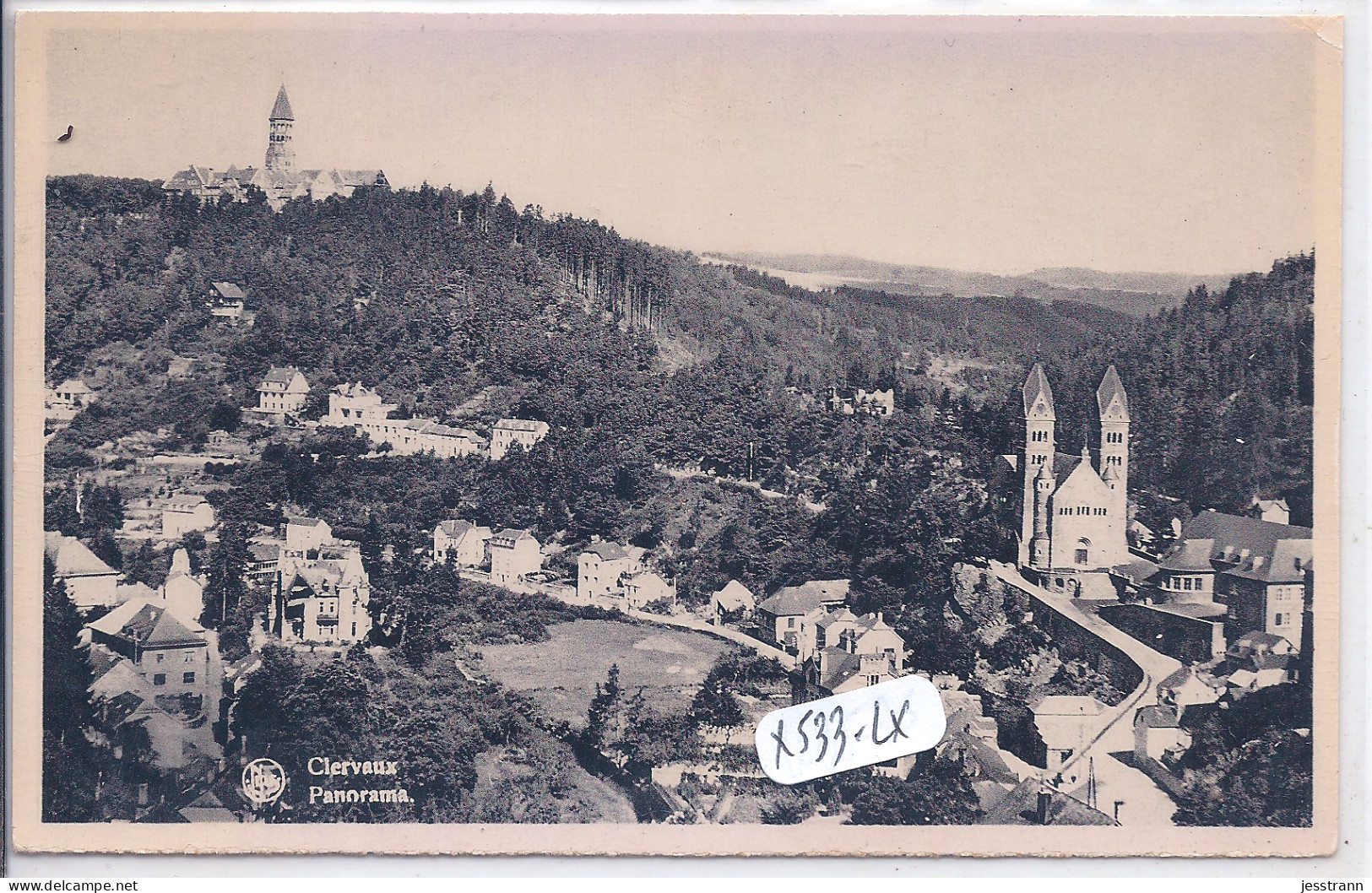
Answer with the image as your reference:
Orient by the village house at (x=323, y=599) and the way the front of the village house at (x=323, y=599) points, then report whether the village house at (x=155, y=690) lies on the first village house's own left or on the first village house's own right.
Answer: on the first village house's own right

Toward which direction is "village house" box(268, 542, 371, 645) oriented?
toward the camera

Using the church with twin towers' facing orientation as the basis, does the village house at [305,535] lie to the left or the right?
on its right

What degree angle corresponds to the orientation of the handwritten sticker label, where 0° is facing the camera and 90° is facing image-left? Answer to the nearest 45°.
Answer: approximately 0°

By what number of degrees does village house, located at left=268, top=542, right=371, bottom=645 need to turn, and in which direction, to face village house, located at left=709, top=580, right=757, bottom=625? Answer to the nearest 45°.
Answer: approximately 90° to its left

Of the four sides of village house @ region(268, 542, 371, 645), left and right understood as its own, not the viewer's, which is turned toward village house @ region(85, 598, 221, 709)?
right
